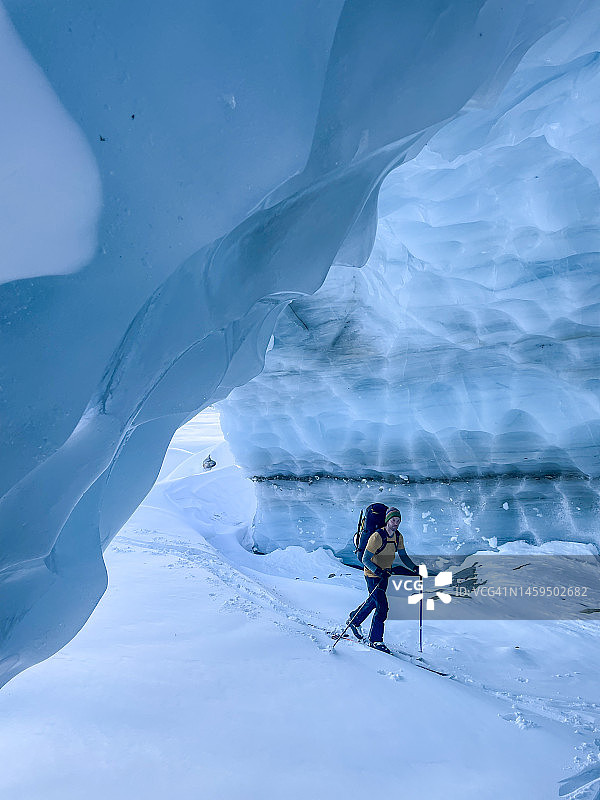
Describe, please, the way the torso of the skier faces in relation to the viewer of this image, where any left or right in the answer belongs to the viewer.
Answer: facing the viewer and to the right of the viewer

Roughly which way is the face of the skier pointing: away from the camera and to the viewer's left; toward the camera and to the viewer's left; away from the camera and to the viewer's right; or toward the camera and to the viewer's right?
toward the camera and to the viewer's right
